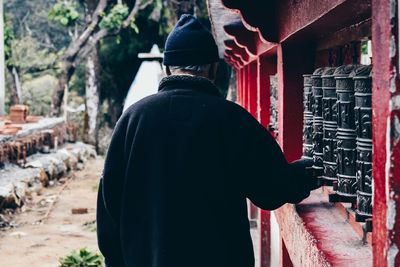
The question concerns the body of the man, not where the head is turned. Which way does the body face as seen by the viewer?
away from the camera

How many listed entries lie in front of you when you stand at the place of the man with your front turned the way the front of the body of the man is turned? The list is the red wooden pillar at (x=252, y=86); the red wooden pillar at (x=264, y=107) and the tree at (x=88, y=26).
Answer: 3

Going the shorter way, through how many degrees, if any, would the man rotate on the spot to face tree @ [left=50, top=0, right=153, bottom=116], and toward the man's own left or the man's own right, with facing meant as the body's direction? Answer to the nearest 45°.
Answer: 0° — they already face it

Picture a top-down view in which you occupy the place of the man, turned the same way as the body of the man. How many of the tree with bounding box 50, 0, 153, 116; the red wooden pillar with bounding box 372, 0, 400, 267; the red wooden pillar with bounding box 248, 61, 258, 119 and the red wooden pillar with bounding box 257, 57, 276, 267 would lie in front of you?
3

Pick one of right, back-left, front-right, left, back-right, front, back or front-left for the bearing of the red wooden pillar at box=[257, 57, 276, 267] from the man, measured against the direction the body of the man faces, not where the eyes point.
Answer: front

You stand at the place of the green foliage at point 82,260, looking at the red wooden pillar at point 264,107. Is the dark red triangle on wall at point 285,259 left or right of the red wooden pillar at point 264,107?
right

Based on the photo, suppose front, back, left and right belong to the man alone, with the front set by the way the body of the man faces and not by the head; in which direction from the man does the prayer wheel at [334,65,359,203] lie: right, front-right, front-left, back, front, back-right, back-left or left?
right

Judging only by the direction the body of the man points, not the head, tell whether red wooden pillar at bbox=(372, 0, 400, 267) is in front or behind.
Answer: behind

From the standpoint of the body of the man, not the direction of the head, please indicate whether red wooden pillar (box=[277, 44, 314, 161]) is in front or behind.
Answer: in front

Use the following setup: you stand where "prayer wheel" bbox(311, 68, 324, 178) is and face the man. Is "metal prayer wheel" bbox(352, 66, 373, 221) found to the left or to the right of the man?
left

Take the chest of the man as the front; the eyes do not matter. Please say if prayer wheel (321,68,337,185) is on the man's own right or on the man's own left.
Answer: on the man's own right

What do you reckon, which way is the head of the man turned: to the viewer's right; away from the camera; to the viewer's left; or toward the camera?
away from the camera

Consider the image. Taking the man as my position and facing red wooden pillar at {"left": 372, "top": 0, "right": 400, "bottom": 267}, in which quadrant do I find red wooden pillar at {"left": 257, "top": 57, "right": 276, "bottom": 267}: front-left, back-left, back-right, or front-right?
back-left

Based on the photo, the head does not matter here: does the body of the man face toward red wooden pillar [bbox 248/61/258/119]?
yes
